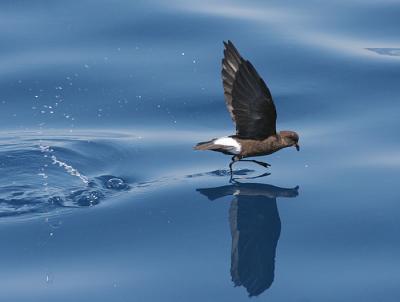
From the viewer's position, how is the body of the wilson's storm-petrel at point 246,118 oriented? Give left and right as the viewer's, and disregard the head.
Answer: facing to the right of the viewer
